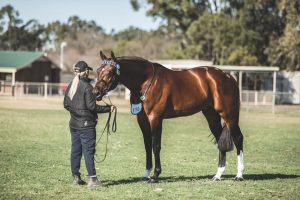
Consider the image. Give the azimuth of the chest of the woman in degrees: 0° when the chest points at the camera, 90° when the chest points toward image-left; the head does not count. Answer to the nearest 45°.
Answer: approximately 225°

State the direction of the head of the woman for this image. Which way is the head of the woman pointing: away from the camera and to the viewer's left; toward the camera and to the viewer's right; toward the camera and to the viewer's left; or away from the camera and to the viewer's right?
away from the camera and to the viewer's right

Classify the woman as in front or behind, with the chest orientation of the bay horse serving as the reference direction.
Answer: in front

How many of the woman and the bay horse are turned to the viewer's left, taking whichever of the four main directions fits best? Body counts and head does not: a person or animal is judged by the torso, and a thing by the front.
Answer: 1

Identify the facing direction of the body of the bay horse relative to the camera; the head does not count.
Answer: to the viewer's left

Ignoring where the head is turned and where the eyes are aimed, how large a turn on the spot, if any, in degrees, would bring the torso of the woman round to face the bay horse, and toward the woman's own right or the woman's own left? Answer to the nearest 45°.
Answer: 0° — they already face it
